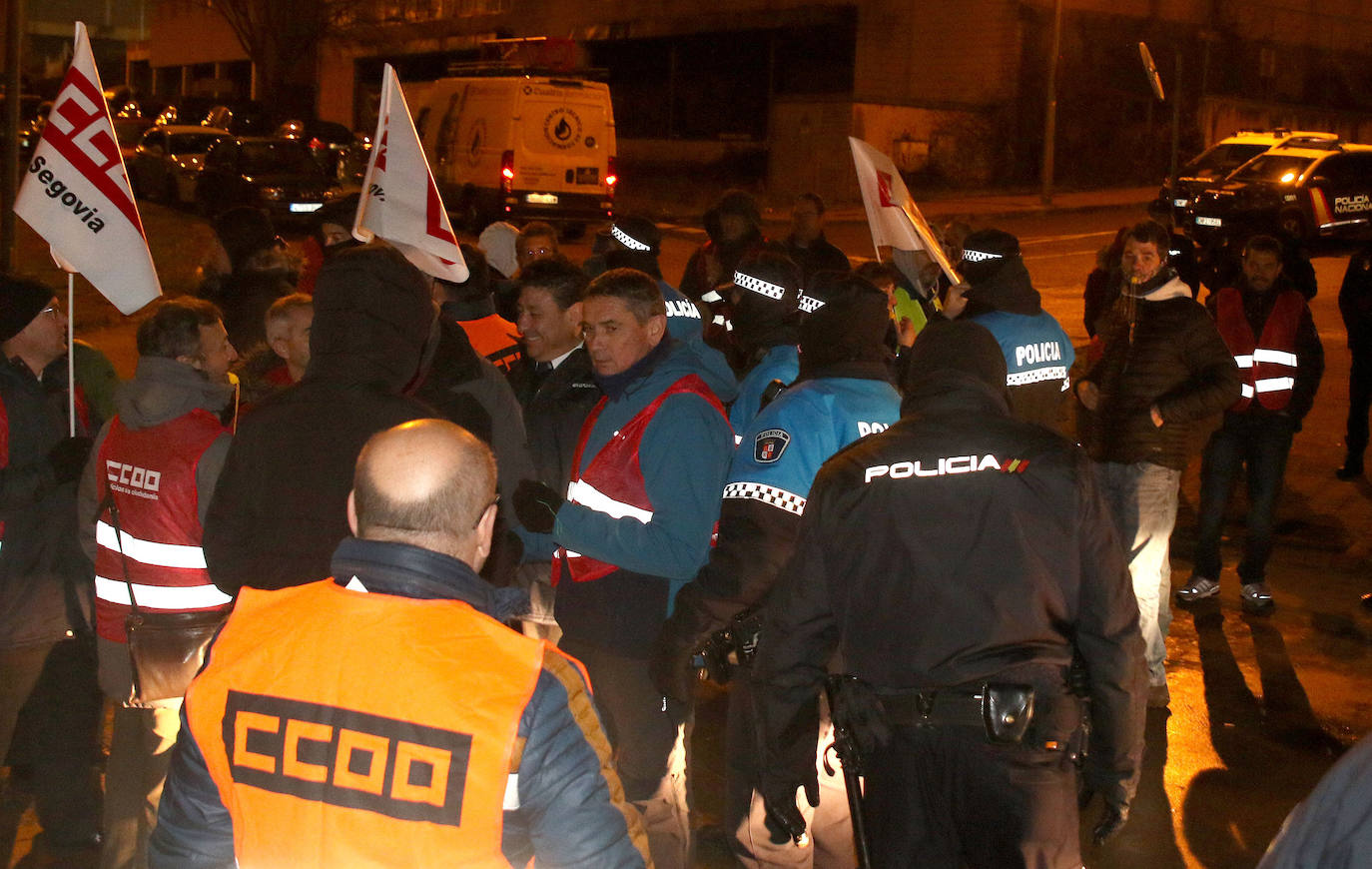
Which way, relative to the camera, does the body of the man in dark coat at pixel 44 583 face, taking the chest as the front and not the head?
to the viewer's right

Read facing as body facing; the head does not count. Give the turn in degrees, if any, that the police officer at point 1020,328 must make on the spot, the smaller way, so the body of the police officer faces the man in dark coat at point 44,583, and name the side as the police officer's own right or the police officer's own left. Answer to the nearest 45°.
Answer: approximately 90° to the police officer's own left

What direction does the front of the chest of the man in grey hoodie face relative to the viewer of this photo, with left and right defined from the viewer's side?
facing away from the viewer and to the right of the viewer

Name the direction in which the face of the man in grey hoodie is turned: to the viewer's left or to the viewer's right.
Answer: to the viewer's right

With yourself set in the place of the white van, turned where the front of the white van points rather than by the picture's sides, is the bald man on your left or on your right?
on your left

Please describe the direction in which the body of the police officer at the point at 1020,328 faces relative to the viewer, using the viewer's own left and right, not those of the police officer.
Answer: facing away from the viewer and to the left of the viewer

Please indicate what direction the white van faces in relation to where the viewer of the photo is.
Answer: facing away from the viewer and to the left of the viewer

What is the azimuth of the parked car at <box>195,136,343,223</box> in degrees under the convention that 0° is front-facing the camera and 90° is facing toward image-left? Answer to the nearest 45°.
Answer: approximately 315°

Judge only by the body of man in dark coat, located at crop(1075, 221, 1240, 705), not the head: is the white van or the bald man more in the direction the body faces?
the bald man

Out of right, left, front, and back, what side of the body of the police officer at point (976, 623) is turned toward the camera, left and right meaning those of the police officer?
back

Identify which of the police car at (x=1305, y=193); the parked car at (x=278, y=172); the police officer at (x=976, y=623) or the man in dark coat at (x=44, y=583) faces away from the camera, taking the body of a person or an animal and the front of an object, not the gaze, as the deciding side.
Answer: the police officer

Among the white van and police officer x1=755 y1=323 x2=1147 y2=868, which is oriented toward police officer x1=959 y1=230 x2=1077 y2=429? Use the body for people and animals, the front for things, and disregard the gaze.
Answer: police officer x1=755 y1=323 x2=1147 y2=868

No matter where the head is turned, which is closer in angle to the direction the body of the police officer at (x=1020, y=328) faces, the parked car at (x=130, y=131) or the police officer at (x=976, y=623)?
the parked car
